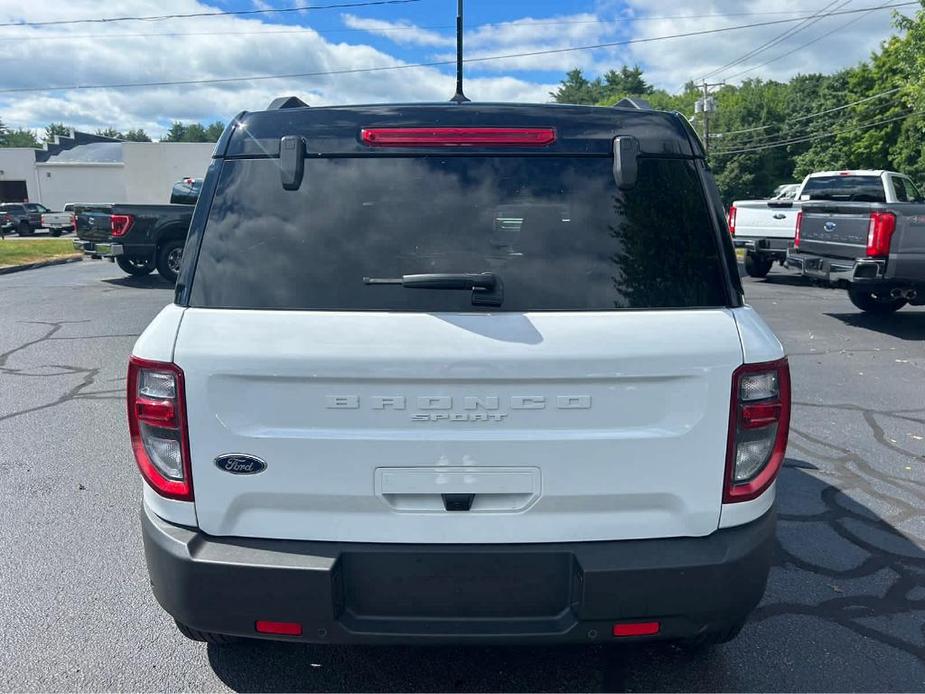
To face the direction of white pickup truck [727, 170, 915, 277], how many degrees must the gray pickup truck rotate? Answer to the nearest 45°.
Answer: approximately 45° to its left

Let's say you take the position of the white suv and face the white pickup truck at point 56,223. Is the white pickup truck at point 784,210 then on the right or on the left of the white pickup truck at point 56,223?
right

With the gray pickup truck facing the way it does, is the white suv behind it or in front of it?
behind

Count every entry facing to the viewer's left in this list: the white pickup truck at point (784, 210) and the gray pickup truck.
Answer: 0

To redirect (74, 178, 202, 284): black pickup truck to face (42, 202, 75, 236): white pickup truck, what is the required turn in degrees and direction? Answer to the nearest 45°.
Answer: approximately 45° to its left

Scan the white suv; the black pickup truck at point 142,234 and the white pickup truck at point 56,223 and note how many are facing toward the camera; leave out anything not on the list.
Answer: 0

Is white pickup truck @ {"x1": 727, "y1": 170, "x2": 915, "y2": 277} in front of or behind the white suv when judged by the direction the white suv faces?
in front

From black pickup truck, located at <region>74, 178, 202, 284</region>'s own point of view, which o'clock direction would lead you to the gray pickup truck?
The gray pickup truck is roughly at 3 o'clock from the black pickup truck.

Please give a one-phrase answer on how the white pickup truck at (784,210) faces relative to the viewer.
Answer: facing away from the viewer and to the right of the viewer

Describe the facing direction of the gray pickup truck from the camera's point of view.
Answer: facing away from the viewer and to the right of the viewer

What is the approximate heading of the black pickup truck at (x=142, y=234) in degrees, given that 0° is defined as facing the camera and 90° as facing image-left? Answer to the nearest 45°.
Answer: approximately 225°

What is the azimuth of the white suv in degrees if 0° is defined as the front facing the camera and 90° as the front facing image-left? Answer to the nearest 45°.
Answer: approximately 180°

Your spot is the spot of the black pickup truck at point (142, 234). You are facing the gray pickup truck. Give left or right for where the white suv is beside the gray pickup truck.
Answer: right
